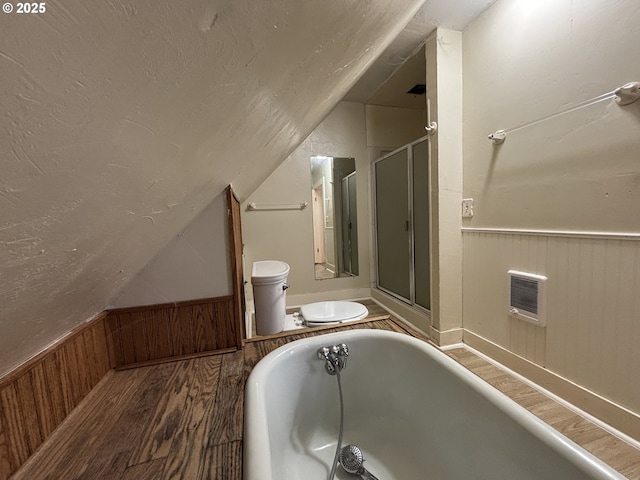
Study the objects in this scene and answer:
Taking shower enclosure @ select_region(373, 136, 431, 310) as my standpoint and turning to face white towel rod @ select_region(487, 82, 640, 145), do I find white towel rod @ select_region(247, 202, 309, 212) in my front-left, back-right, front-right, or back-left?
back-right

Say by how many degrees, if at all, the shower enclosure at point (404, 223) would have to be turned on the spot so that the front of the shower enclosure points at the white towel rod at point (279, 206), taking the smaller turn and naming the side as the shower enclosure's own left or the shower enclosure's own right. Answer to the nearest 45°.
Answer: approximately 45° to the shower enclosure's own right

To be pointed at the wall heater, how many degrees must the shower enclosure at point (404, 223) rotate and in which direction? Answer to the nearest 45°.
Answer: approximately 90° to its left

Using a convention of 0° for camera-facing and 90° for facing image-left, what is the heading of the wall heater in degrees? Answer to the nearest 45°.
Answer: approximately 45°

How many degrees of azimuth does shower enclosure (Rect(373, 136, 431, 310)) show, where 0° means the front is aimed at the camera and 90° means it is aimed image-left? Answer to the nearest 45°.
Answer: approximately 45°

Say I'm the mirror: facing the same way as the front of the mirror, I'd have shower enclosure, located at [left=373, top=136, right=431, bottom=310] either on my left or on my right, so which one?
on my left

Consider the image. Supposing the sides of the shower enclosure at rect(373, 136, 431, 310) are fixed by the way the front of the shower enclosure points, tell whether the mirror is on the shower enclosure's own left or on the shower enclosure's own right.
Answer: on the shower enclosure's own right

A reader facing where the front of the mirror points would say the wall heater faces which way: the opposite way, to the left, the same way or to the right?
to the right

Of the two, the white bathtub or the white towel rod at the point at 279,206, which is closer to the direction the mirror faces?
the white bathtub

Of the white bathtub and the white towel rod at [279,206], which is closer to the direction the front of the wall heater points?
the white bathtub

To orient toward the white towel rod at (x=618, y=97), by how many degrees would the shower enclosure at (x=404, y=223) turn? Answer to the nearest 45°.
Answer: approximately 90° to its left
